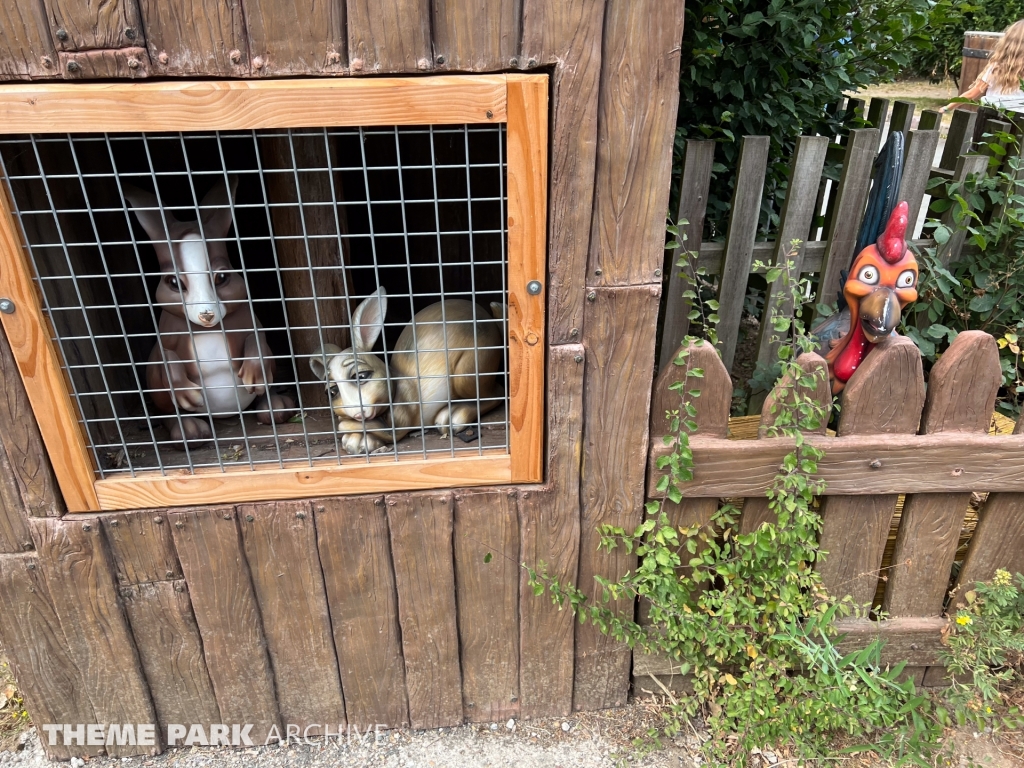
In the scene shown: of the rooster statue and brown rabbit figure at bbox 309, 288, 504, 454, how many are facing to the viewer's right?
0

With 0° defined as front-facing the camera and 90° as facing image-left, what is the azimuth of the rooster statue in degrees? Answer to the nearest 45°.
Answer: approximately 0°

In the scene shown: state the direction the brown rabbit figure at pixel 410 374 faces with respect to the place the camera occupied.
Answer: facing the viewer and to the left of the viewer

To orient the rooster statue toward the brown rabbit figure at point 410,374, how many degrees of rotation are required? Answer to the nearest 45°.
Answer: approximately 45° to its right

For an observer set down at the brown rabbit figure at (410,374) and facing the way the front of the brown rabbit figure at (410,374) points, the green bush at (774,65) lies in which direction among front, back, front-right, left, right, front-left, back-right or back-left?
back

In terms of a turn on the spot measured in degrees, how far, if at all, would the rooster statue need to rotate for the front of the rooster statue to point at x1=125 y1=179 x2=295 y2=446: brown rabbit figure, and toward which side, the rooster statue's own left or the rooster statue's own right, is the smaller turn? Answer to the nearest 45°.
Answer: approximately 45° to the rooster statue's own right
